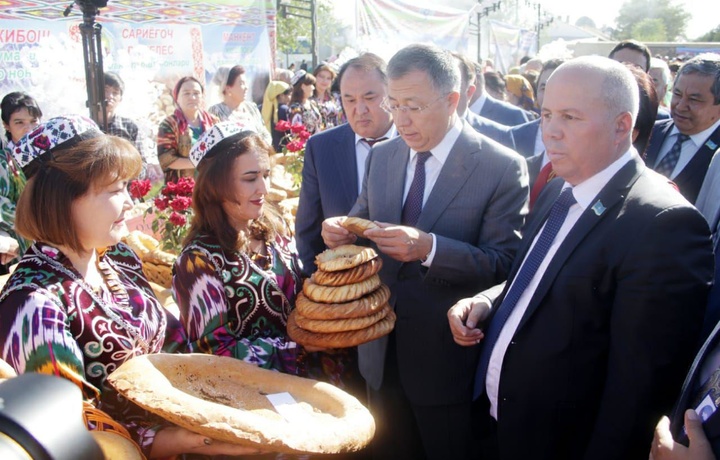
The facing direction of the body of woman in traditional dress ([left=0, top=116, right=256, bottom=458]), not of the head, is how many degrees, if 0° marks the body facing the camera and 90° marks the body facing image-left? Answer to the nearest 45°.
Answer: approximately 315°

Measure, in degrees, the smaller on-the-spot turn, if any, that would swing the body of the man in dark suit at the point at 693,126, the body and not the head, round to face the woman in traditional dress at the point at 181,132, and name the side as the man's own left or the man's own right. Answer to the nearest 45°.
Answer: approximately 45° to the man's own right

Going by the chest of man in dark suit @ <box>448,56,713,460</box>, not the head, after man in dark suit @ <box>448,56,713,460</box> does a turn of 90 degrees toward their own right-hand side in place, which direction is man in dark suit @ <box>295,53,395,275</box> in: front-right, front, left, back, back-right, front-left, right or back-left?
front

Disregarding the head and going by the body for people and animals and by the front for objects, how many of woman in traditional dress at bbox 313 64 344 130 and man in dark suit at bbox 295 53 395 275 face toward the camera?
2

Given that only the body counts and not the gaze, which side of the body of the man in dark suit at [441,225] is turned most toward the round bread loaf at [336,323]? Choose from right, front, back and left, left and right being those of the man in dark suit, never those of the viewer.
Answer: front

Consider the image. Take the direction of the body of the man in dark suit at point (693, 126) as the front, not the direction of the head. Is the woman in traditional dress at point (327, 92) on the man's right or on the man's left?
on the man's right

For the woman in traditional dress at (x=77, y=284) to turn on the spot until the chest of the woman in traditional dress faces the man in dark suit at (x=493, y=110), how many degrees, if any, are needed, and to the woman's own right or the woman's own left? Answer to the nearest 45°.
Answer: approximately 90° to the woman's own left

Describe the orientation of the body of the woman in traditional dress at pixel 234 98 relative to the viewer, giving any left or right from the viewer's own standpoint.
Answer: facing the viewer and to the right of the viewer

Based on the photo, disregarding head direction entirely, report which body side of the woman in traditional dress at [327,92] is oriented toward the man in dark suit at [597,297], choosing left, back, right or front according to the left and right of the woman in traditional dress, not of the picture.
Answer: front

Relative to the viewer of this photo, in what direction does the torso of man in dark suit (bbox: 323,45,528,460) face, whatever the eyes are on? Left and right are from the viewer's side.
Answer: facing the viewer and to the left of the viewer

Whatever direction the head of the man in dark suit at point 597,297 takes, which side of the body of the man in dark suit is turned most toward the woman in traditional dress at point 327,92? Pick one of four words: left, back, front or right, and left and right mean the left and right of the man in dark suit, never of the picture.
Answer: right

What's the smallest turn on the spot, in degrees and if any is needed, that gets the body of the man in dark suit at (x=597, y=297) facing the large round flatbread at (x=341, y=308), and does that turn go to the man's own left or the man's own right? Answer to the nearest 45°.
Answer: approximately 45° to the man's own right

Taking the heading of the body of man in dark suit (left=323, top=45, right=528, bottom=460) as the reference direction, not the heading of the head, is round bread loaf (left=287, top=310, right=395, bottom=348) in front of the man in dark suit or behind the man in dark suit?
in front

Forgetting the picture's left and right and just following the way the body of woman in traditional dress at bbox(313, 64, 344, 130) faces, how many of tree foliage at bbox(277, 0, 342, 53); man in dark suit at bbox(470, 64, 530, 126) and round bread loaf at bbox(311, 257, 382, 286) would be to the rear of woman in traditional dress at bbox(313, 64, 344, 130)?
1

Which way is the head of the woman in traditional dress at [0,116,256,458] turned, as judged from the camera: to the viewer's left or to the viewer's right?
to the viewer's right
